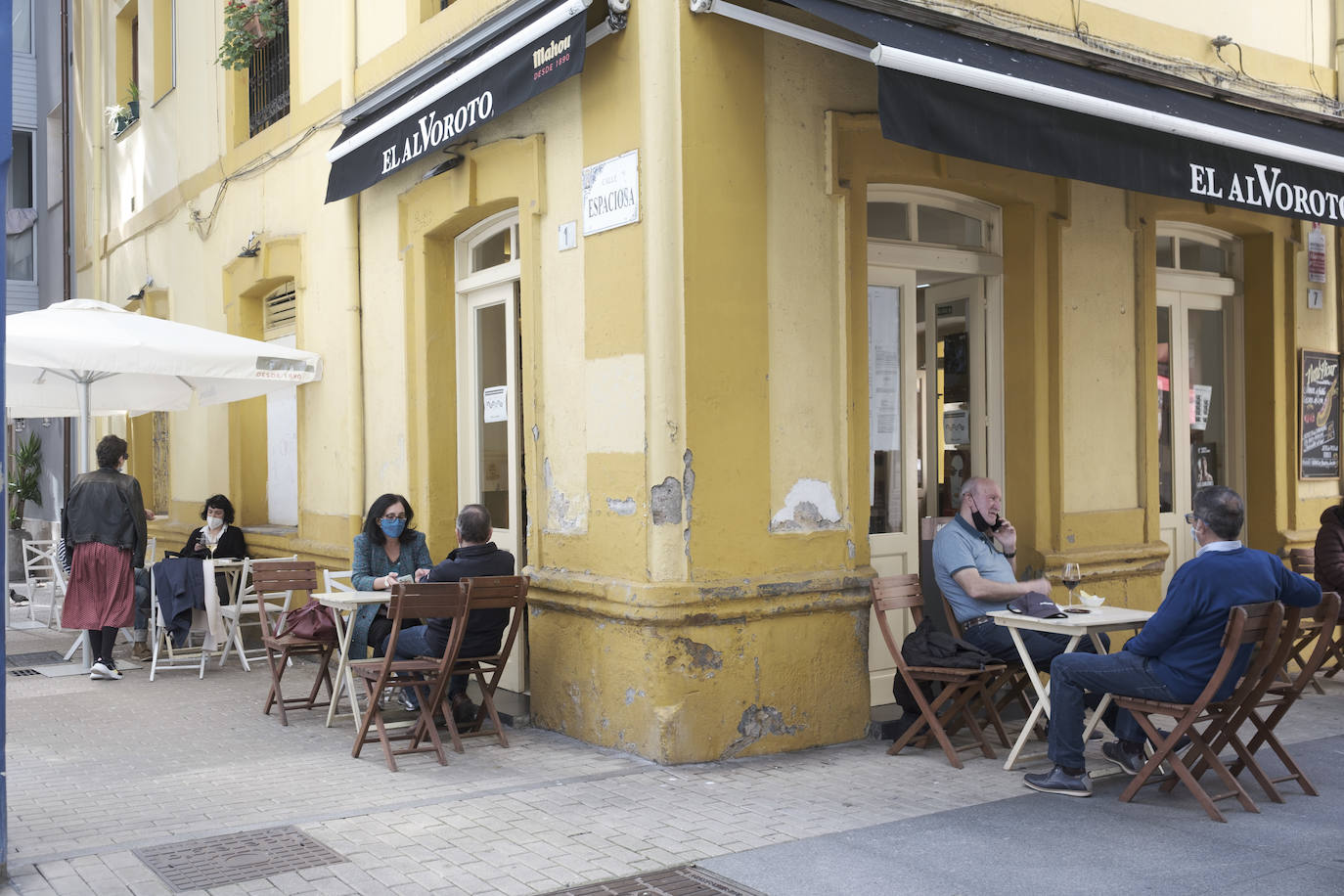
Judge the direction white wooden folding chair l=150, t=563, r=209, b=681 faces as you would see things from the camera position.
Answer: facing away from the viewer

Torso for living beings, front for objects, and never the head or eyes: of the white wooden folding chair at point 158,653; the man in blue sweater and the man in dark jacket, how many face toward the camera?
0

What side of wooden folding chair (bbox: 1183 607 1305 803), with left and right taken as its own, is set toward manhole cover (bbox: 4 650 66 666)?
front

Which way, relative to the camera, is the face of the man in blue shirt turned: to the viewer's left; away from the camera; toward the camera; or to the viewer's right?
to the viewer's right

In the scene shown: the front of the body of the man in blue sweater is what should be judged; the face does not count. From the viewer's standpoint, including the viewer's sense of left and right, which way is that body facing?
facing away from the viewer and to the left of the viewer

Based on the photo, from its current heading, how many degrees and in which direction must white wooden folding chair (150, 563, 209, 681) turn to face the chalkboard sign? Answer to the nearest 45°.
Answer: approximately 90° to its right

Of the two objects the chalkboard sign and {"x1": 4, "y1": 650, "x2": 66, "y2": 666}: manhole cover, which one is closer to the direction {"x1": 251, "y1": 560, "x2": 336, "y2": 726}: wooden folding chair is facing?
the chalkboard sign

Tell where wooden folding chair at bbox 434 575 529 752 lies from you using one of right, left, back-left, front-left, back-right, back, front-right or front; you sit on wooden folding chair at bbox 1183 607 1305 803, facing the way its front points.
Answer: front

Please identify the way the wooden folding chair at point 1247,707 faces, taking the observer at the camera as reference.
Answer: facing to the left of the viewer

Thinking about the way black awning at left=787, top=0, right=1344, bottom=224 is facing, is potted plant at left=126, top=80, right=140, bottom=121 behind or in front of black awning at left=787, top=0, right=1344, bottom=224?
behind

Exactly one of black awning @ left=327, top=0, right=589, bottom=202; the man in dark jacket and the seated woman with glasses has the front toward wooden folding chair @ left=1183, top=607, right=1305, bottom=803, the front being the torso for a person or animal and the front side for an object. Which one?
the seated woman with glasses

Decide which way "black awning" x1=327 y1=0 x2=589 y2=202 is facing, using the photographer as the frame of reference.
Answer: facing the viewer and to the left of the viewer

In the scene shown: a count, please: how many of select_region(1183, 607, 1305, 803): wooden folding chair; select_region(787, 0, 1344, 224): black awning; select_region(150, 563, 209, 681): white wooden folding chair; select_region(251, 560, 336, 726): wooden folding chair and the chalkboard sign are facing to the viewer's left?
1

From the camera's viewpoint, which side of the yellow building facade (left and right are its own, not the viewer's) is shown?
front

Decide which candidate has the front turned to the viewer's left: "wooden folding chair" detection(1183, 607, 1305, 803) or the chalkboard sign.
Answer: the wooden folding chair
